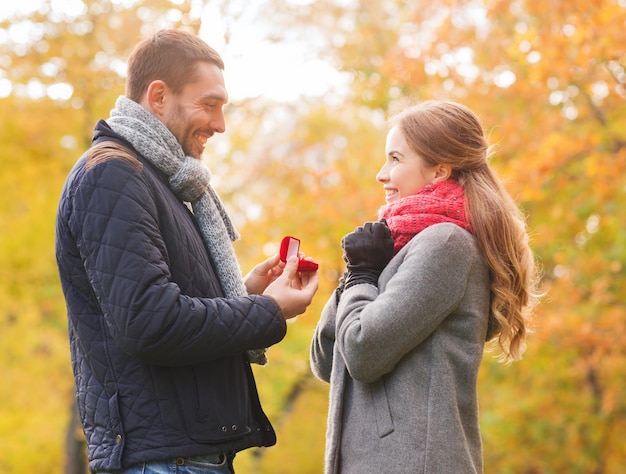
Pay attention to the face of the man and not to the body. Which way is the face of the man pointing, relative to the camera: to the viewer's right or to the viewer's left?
to the viewer's right

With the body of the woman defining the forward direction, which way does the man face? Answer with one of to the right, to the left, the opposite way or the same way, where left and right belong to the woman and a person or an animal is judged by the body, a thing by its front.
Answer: the opposite way

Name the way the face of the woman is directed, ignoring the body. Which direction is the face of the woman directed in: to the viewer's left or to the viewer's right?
to the viewer's left

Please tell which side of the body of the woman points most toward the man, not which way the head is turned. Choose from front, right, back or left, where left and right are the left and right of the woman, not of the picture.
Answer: front

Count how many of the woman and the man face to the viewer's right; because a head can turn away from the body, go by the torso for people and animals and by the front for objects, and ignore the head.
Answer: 1

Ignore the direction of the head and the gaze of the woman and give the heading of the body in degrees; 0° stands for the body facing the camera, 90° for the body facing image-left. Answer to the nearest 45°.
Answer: approximately 90°

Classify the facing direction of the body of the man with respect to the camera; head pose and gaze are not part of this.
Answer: to the viewer's right

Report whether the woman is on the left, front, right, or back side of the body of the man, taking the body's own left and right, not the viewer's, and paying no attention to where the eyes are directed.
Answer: front
